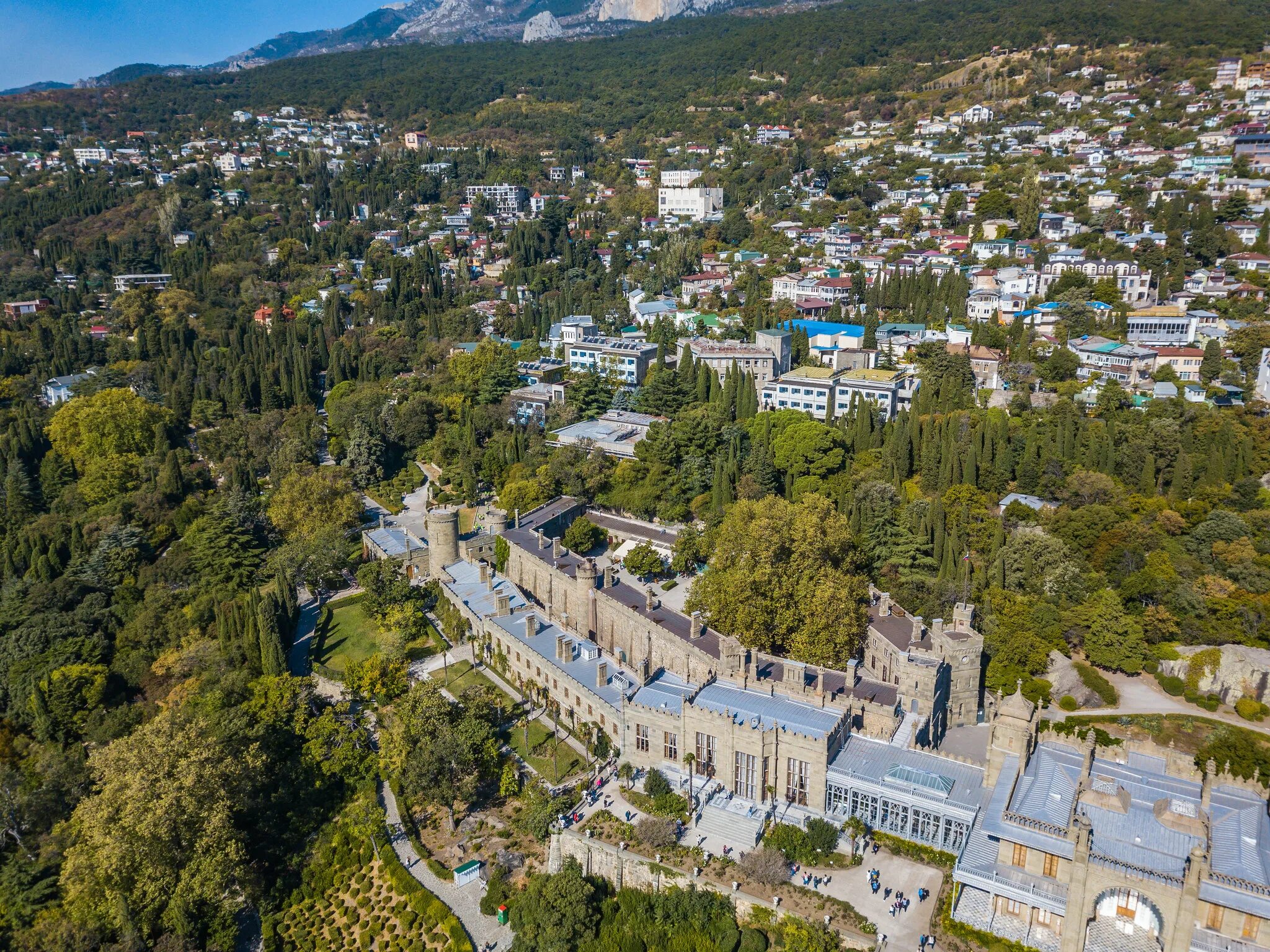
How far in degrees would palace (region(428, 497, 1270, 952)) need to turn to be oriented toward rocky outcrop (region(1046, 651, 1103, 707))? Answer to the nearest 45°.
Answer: approximately 135° to its left

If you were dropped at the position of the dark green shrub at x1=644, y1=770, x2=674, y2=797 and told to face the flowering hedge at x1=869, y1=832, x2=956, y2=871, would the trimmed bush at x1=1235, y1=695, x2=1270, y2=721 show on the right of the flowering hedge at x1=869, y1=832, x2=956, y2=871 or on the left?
left

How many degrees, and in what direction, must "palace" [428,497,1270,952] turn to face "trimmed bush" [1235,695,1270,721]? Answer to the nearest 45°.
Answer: approximately 135° to its left

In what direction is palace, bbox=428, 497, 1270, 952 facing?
toward the camera
